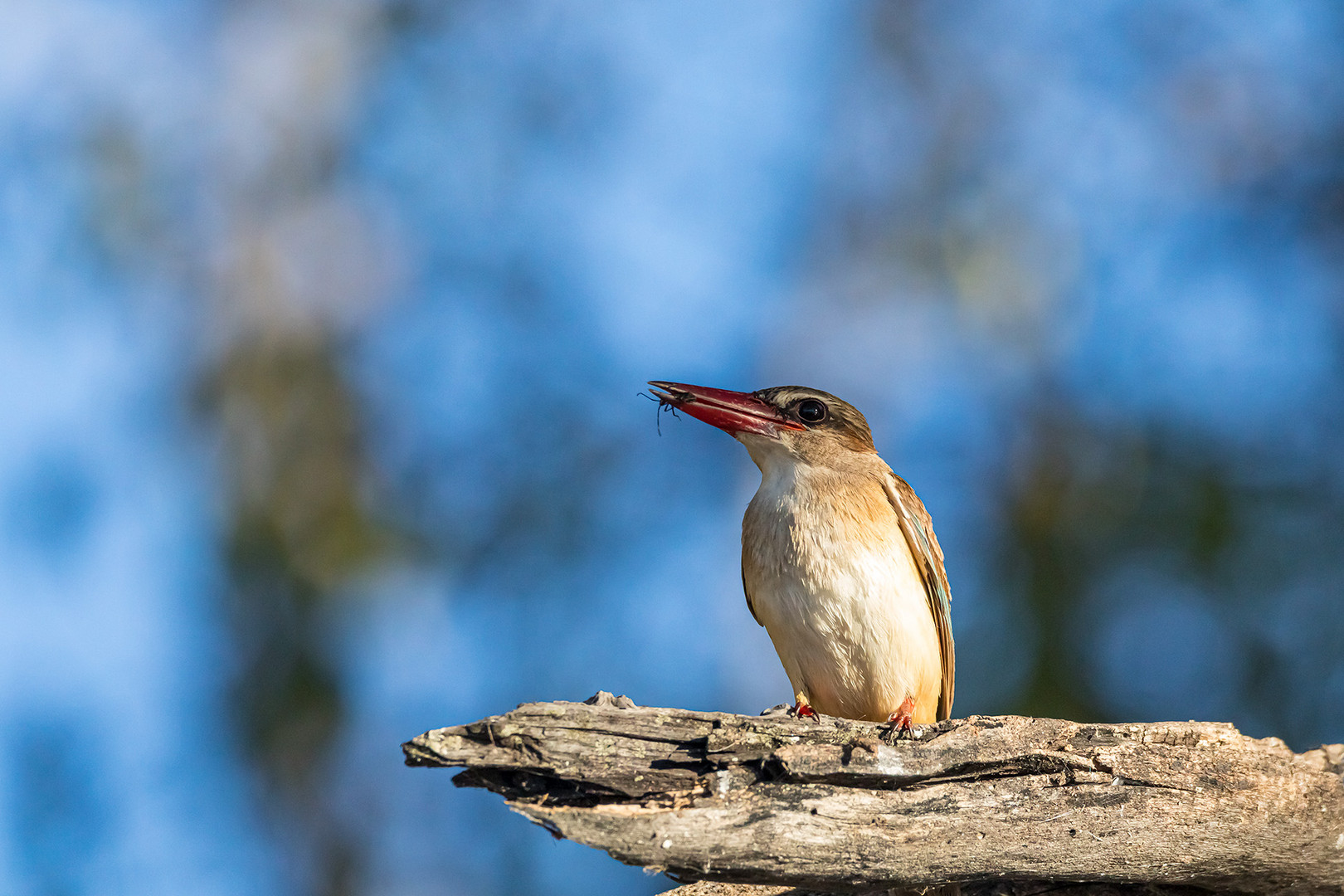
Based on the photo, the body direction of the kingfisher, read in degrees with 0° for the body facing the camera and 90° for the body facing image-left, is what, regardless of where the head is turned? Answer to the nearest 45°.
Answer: approximately 45°
